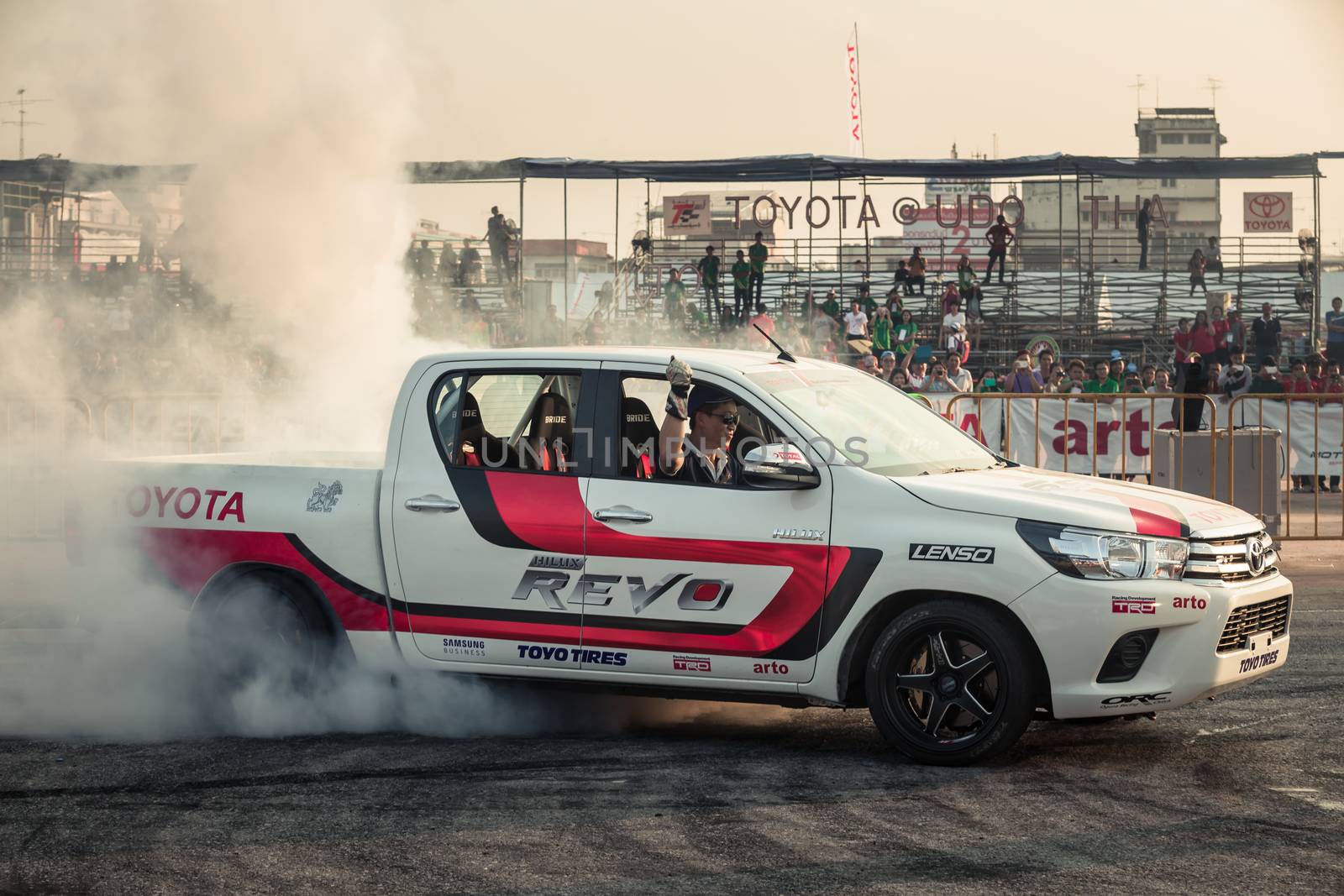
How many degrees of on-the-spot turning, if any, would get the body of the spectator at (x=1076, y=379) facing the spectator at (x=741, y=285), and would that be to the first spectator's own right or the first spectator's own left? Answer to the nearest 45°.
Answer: approximately 135° to the first spectator's own right

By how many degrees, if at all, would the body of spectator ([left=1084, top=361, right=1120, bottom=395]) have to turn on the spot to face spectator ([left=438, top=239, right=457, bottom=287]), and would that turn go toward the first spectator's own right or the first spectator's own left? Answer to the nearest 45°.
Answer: approximately 90° to the first spectator's own right

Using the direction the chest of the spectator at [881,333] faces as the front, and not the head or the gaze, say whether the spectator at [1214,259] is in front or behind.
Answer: behind

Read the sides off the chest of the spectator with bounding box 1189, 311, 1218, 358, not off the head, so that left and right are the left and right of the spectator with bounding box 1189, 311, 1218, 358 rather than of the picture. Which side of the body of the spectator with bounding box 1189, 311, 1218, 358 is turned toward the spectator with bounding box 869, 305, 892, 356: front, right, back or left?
right

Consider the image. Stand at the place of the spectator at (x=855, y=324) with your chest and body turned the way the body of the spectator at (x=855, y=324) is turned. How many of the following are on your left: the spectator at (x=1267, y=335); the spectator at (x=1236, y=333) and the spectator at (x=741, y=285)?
2

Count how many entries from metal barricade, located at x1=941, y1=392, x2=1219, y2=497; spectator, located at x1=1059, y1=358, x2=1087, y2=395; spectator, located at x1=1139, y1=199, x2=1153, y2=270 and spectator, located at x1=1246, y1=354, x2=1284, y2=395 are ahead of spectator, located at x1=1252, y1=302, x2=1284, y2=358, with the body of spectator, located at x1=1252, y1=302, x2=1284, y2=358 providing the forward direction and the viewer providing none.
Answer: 3

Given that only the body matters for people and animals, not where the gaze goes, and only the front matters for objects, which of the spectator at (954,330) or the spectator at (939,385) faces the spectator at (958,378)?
the spectator at (954,330)

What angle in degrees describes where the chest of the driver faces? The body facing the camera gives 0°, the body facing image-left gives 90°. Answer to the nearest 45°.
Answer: approximately 315°

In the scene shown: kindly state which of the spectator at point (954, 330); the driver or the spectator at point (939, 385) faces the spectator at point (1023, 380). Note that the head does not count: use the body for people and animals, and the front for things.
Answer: the spectator at point (954, 330)

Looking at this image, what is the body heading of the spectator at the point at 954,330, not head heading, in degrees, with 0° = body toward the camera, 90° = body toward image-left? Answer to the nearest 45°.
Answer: approximately 0°
